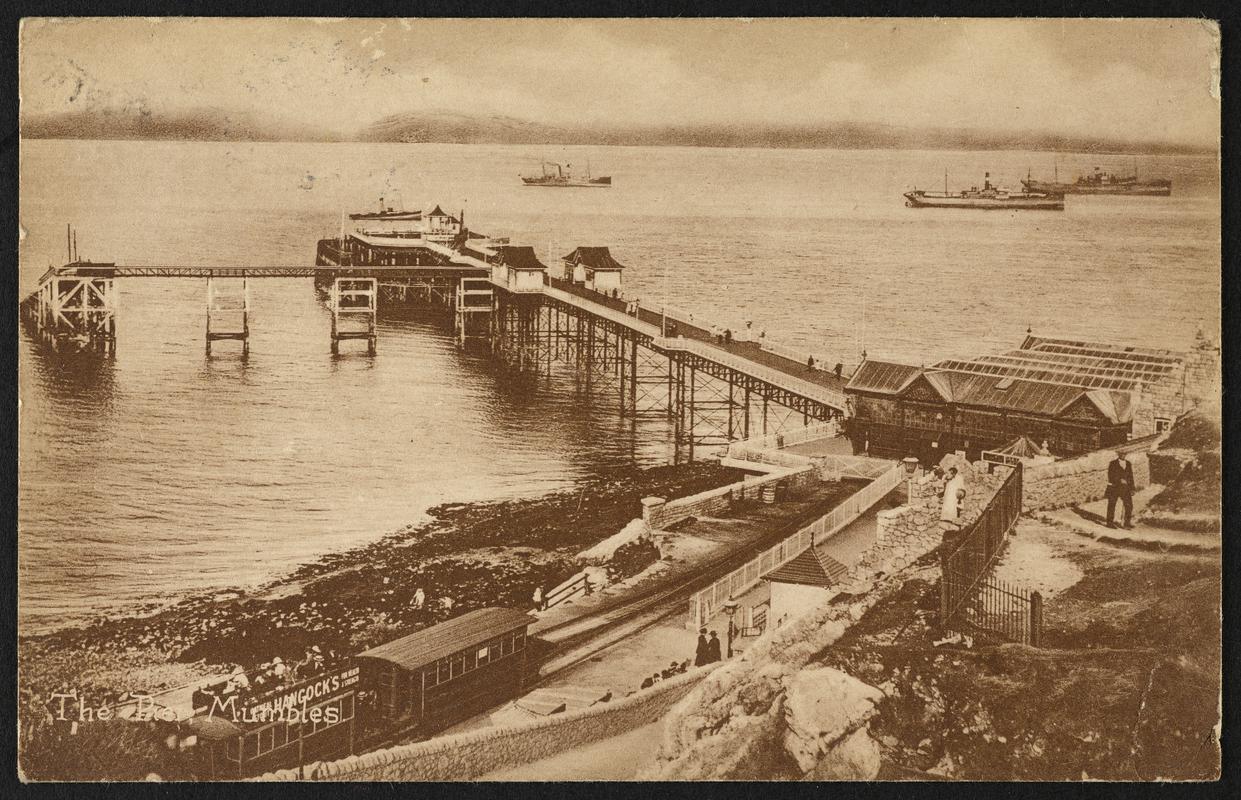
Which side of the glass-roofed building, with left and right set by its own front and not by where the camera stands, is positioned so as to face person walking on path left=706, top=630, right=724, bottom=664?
front

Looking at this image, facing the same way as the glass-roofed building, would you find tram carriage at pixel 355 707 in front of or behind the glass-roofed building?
in front

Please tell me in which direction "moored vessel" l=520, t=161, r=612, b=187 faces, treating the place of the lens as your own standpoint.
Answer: facing to the left of the viewer

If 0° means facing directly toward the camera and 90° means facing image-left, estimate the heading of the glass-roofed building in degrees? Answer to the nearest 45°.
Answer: approximately 45°

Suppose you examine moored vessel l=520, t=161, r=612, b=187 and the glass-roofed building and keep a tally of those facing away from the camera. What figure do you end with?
0

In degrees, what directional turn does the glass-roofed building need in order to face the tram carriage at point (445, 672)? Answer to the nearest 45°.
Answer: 0° — it already faces it
